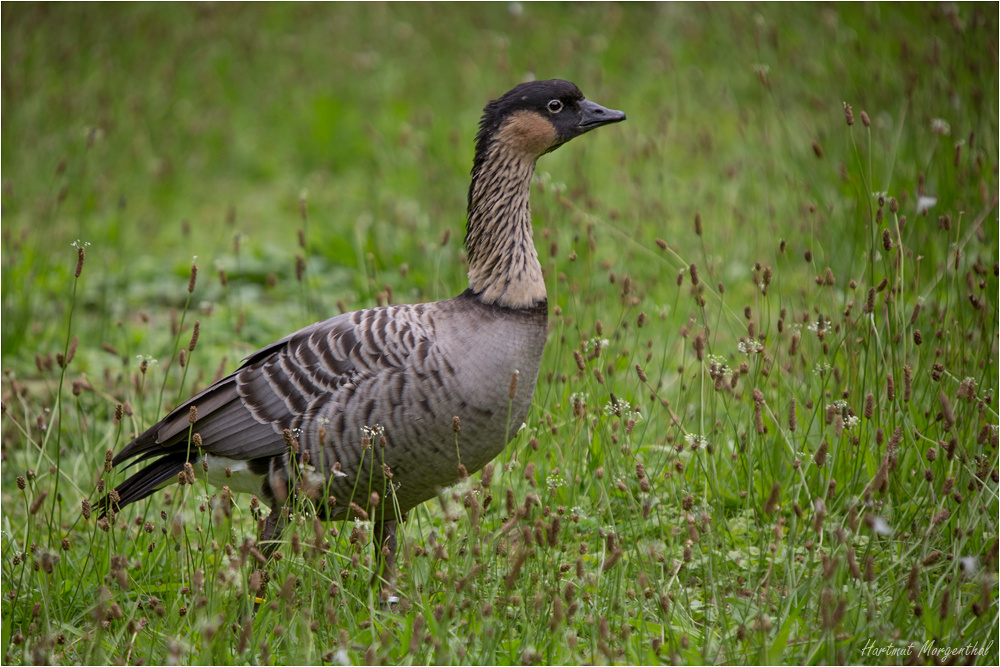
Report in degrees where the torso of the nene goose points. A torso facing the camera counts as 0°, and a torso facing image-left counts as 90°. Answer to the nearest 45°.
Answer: approximately 270°
